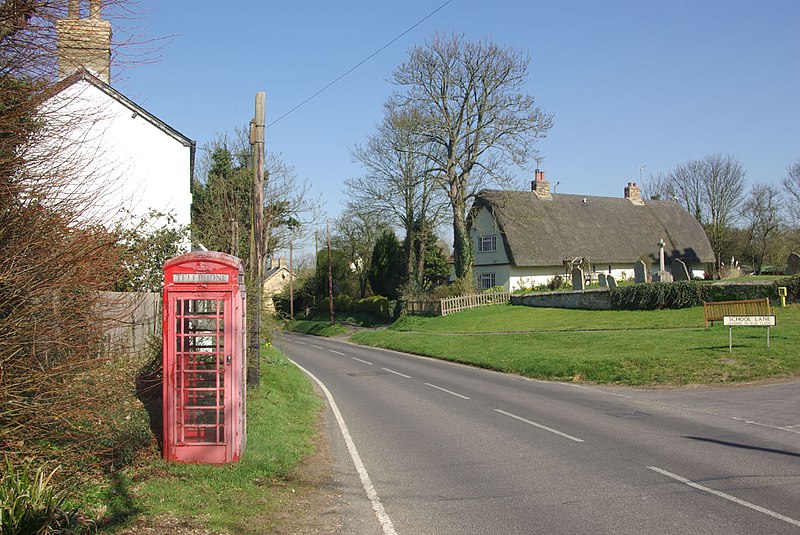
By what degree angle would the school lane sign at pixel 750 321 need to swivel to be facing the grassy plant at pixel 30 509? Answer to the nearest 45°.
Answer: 0° — it already faces it

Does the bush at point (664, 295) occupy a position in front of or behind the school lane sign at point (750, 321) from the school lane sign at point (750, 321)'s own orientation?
behind

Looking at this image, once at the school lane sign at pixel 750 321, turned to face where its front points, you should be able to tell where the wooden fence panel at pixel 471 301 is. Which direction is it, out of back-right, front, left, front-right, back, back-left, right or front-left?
back-right

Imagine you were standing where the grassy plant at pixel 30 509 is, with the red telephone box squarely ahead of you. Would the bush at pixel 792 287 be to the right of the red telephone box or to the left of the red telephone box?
right

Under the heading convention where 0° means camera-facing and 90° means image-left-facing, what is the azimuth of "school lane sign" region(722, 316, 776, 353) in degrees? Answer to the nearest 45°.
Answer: approximately 0°

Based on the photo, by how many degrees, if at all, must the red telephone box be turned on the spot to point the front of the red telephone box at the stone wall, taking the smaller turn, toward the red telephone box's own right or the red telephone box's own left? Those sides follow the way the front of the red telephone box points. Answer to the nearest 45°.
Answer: approximately 135° to the red telephone box's own left

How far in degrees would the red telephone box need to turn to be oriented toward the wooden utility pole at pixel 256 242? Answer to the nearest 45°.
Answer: approximately 180°

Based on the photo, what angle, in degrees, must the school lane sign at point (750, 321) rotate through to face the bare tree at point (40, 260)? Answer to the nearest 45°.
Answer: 0° — it already faces it

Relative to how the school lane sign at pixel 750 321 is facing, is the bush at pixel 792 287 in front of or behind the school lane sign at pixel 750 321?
behind

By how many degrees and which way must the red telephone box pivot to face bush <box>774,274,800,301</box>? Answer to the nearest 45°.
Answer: approximately 135° to its left

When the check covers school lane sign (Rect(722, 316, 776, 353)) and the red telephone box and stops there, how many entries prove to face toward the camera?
2
